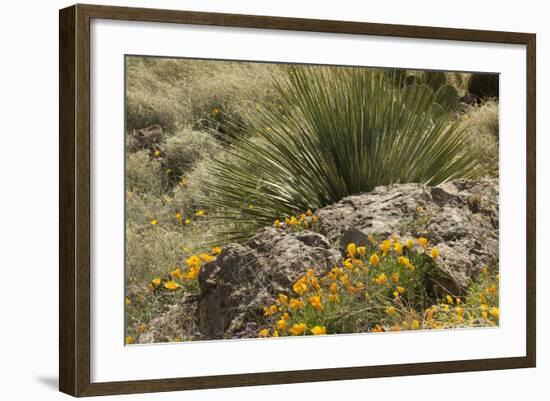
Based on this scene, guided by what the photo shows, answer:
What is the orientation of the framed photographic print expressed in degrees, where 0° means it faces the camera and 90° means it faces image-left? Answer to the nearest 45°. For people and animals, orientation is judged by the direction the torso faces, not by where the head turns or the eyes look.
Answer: approximately 315°
